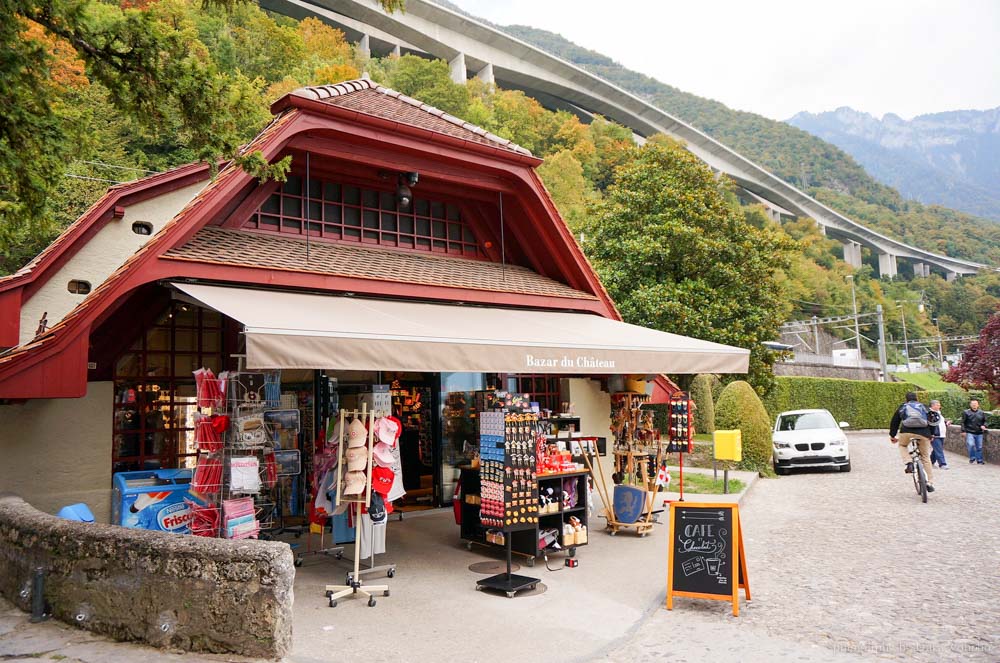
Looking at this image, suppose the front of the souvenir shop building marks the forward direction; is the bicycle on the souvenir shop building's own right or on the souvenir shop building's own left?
on the souvenir shop building's own left

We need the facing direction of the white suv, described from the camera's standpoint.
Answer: facing the viewer

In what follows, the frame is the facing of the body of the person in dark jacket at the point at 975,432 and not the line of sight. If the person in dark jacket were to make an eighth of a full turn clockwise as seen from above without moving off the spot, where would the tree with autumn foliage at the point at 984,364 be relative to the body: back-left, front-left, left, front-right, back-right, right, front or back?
back-right

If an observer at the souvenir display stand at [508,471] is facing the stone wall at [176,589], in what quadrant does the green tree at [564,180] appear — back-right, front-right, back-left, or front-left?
back-right

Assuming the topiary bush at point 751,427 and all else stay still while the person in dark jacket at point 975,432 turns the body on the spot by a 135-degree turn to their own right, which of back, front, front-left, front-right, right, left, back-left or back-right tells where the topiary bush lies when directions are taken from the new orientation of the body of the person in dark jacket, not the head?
left

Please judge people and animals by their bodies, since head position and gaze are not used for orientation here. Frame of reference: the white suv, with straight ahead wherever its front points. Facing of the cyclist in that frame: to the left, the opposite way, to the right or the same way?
the opposite way

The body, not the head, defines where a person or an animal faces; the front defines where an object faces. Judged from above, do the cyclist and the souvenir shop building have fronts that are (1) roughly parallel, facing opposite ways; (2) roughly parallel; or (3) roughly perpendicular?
roughly perpendicular

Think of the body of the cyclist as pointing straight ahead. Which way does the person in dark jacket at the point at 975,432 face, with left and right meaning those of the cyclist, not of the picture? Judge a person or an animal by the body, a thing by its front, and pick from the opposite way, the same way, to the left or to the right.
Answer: the opposite way

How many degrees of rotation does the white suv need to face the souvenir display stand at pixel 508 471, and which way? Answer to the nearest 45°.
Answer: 0° — it already faces it

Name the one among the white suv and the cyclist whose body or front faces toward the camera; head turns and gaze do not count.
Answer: the white suv

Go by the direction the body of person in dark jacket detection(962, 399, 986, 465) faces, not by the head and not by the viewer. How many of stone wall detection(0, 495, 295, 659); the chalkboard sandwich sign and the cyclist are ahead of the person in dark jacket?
3

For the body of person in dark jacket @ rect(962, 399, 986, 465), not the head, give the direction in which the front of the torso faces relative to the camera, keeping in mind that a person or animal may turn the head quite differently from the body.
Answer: toward the camera

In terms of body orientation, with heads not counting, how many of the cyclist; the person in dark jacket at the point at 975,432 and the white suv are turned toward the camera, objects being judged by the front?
2

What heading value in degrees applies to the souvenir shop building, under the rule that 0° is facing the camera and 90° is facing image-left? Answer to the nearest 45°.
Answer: approximately 315°

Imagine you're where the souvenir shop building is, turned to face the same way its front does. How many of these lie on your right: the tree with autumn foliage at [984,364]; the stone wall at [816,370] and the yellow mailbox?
0

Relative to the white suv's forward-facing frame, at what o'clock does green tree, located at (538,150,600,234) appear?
The green tree is roughly at 5 o'clock from the white suv.

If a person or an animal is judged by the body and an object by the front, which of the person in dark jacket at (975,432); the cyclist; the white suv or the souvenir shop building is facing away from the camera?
the cyclist

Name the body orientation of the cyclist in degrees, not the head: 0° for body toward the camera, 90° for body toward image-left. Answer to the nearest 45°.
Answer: approximately 180°
